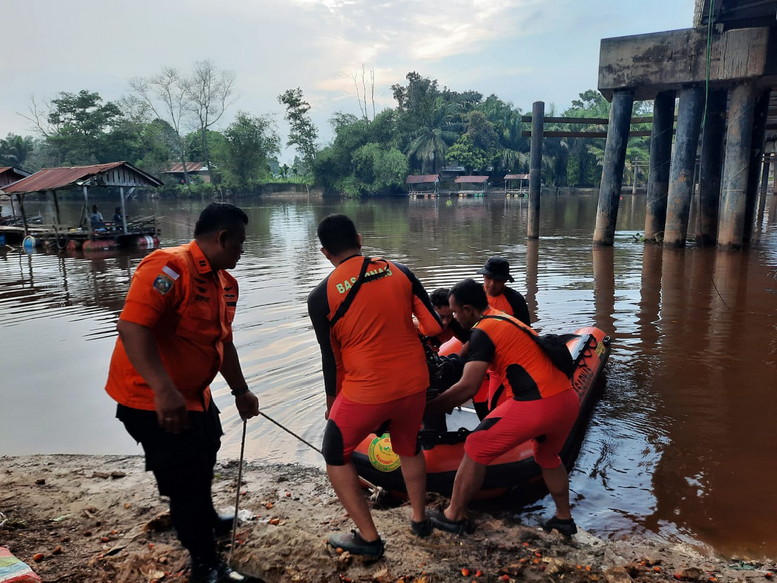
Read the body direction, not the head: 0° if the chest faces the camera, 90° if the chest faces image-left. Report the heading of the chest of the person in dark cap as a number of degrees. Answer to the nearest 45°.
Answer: approximately 45°

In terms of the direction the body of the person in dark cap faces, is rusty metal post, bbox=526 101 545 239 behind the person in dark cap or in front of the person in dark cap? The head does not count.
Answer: behind

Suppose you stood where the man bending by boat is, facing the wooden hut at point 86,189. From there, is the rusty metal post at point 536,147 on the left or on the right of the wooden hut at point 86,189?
right

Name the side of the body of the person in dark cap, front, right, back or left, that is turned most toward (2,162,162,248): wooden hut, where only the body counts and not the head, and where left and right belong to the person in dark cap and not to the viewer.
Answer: right

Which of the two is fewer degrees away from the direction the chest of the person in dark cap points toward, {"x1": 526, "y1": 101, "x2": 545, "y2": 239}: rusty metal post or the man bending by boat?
the man bending by boat

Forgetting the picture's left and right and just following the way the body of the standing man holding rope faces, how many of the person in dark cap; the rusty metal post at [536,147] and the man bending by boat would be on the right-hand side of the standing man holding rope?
0

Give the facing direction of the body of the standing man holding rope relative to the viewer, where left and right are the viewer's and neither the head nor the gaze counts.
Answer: facing the viewer and to the right of the viewer

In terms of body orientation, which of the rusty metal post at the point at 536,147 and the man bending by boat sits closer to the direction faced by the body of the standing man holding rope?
the man bending by boat

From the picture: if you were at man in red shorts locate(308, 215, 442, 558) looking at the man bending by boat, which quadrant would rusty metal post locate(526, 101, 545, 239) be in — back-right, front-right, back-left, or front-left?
front-left

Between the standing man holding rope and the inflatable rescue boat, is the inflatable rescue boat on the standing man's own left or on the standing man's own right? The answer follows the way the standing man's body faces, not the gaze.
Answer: on the standing man's own left

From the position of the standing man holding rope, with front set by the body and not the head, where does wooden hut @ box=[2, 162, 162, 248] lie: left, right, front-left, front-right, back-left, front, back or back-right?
back-left

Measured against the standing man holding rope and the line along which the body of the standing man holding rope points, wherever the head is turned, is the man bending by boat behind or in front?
in front
